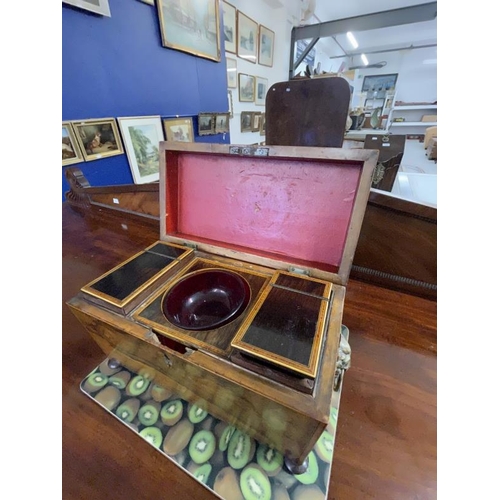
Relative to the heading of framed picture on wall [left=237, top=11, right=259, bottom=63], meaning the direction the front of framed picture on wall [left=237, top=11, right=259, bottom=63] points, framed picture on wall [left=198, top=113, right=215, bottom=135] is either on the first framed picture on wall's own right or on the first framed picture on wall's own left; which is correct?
on the first framed picture on wall's own right

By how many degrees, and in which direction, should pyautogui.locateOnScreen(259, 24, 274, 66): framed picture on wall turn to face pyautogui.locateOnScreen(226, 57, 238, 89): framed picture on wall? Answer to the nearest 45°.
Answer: approximately 90° to its right

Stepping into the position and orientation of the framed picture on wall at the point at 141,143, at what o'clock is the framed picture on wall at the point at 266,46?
the framed picture on wall at the point at 266,46 is roughly at 9 o'clock from the framed picture on wall at the point at 141,143.

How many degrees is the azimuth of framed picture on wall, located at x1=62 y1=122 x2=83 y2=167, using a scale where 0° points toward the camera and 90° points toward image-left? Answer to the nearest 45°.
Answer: approximately 315°

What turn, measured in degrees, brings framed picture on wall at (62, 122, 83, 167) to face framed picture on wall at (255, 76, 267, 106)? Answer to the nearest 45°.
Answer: approximately 90° to its left

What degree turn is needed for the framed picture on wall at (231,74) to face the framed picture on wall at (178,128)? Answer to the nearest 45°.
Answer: approximately 45° to its right

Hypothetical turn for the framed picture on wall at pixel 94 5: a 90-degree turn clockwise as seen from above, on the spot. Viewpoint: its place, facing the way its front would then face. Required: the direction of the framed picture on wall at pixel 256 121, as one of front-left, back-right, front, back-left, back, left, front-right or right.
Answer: back

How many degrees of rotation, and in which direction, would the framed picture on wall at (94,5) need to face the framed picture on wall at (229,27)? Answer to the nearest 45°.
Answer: approximately 90° to its left

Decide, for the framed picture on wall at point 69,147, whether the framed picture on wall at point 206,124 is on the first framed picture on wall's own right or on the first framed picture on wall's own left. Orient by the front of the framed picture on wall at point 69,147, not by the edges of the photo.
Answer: on the first framed picture on wall's own left

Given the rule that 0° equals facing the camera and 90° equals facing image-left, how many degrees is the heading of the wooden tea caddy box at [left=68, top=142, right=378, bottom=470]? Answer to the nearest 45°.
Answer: approximately 45°

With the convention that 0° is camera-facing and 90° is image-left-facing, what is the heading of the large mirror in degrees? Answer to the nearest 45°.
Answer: approximately 45°

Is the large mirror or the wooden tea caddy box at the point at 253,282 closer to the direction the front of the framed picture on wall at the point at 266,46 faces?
the wooden tea caddy box

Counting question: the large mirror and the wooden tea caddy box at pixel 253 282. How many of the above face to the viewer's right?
0
